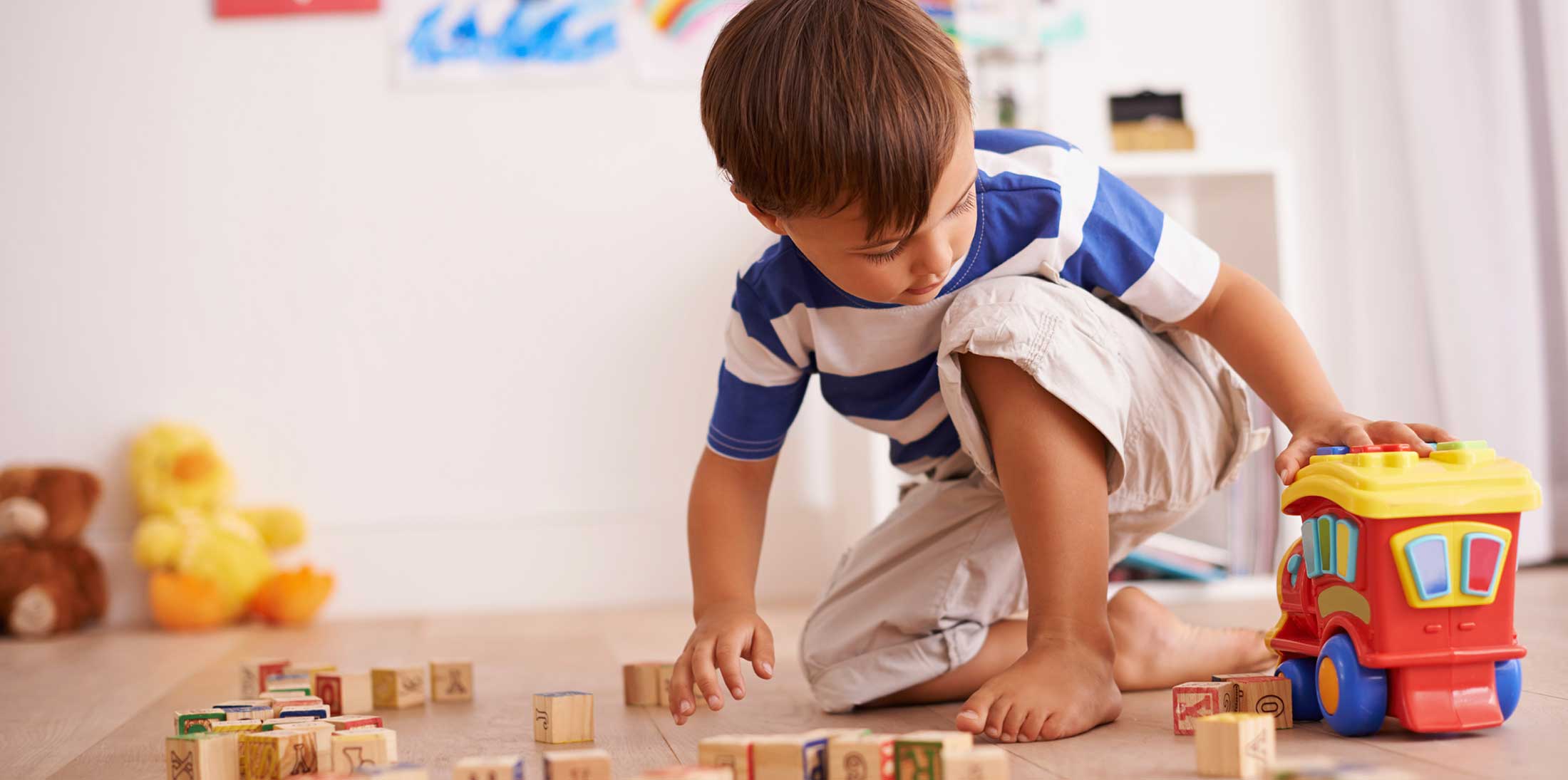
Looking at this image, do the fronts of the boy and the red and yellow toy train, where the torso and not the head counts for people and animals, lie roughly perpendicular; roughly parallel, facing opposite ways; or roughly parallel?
roughly perpendicular
